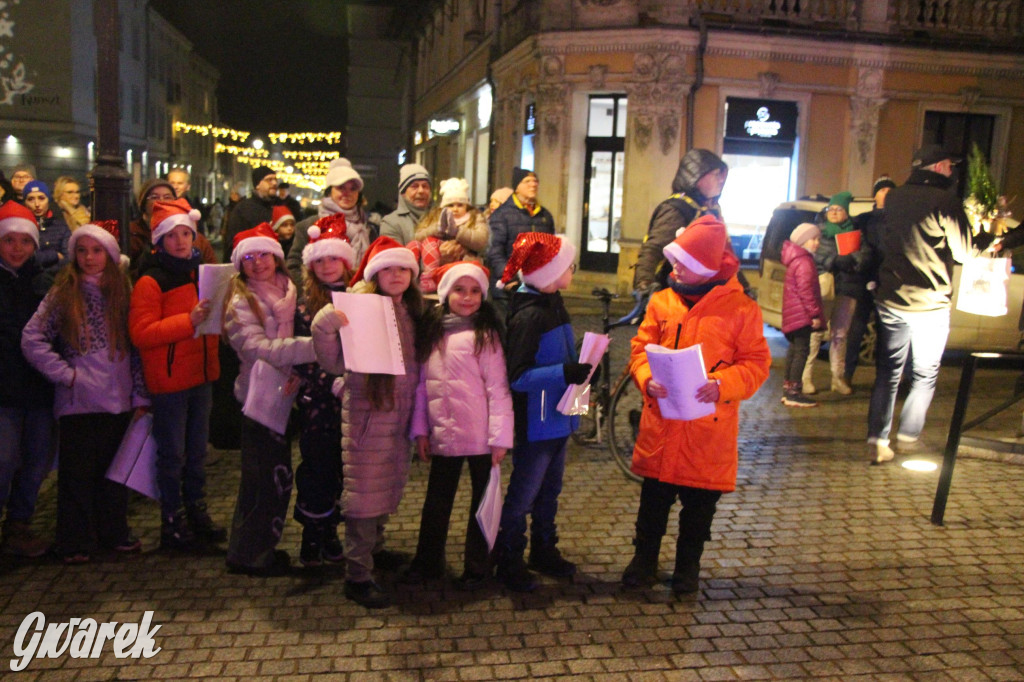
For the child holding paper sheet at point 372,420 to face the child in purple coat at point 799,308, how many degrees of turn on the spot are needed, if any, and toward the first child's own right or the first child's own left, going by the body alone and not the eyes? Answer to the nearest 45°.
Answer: approximately 90° to the first child's own left

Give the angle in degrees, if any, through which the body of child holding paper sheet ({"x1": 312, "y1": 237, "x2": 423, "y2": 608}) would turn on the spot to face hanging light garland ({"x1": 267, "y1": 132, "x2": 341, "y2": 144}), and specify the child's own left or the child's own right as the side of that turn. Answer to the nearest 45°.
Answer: approximately 135° to the child's own left

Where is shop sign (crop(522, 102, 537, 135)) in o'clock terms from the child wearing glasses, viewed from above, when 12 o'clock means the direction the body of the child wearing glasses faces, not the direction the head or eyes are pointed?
The shop sign is roughly at 8 o'clock from the child wearing glasses.

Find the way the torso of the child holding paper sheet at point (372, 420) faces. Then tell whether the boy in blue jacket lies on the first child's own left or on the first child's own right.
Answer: on the first child's own left

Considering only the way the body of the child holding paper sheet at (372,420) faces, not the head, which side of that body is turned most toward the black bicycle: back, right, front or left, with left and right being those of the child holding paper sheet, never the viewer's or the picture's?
left

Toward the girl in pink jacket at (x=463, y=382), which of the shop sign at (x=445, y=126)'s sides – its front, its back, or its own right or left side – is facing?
front

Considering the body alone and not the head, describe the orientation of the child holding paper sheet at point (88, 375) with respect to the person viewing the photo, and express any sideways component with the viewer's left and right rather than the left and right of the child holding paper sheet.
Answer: facing the viewer and to the right of the viewer

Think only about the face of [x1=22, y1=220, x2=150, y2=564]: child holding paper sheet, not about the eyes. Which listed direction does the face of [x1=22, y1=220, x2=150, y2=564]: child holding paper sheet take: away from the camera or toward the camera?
toward the camera

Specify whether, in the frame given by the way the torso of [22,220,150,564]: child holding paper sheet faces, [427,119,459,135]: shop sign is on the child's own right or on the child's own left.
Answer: on the child's own left
